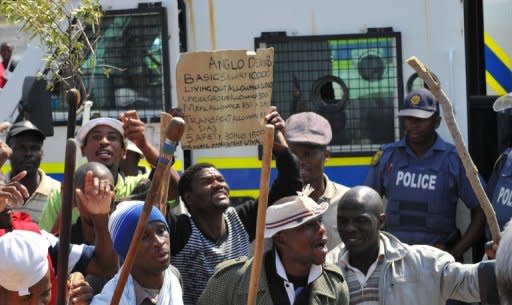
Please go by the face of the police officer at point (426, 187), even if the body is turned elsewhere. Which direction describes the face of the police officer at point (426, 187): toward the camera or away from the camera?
toward the camera

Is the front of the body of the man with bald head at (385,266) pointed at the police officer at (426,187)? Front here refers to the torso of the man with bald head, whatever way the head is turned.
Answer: no

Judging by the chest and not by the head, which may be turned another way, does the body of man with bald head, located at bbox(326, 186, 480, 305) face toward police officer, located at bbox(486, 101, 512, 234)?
no

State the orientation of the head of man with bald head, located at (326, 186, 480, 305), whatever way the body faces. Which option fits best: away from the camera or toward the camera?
toward the camera

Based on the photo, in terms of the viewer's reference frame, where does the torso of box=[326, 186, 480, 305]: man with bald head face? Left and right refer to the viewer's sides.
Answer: facing the viewer and to the left of the viewer
